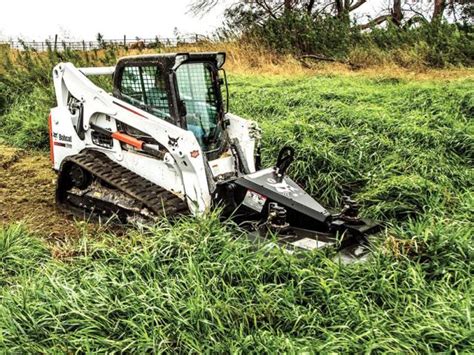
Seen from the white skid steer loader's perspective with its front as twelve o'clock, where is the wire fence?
The wire fence is roughly at 7 o'clock from the white skid steer loader.

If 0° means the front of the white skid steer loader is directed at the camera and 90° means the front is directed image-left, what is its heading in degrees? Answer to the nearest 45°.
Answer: approximately 315°
